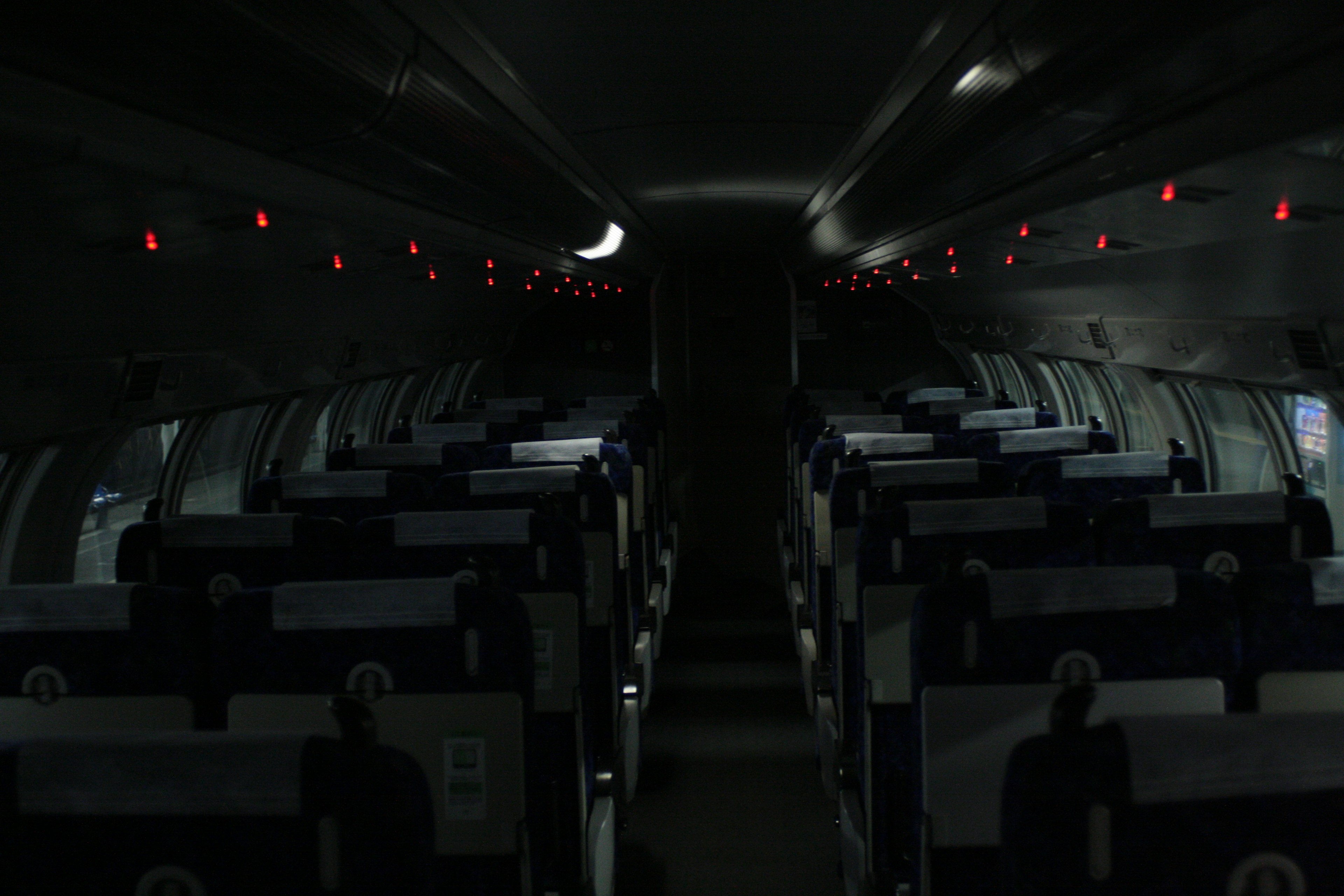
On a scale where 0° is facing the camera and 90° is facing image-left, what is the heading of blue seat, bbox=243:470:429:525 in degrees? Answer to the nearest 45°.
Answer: approximately 180°

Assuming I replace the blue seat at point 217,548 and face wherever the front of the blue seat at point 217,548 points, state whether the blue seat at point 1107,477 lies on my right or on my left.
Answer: on my right

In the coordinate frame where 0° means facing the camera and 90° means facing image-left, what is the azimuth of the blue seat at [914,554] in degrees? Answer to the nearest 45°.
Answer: approximately 180°

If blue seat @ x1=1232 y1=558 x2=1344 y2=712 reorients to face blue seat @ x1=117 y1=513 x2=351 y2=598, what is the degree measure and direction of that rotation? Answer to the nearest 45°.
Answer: approximately 90° to its left

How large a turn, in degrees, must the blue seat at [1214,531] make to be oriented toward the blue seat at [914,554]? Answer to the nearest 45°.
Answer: approximately 135° to its left

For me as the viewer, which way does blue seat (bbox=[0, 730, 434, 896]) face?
facing away from the viewer

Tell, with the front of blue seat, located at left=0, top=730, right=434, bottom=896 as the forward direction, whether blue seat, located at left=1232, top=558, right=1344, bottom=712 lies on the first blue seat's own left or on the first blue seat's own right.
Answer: on the first blue seat's own right

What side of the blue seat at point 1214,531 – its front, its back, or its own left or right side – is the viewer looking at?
back

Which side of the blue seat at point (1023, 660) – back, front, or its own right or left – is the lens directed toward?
back

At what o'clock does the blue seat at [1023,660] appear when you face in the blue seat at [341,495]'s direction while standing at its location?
the blue seat at [1023,660] is roughly at 5 o'clock from the blue seat at [341,495].

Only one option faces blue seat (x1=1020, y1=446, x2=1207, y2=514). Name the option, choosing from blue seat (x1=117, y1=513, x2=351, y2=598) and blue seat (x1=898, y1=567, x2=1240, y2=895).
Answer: blue seat (x1=898, y1=567, x2=1240, y2=895)

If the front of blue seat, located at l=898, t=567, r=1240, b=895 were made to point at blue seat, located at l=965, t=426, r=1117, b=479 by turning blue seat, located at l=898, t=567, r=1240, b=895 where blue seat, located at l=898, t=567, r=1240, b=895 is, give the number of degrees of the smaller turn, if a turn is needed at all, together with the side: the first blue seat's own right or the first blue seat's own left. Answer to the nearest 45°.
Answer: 0° — it already faces it

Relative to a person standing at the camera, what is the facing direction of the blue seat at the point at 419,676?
facing away from the viewer

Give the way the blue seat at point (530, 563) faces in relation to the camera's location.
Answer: facing away from the viewer

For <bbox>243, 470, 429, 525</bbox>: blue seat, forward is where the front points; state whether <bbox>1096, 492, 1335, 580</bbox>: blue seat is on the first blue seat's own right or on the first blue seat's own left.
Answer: on the first blue seat's own right

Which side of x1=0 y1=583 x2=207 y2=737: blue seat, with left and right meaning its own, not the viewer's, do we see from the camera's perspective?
back

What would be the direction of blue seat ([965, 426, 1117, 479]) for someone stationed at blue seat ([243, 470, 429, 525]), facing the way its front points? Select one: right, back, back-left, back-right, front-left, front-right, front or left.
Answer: right

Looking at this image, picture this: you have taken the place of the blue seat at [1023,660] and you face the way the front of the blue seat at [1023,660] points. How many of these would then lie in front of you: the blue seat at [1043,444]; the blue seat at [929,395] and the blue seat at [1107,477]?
3
